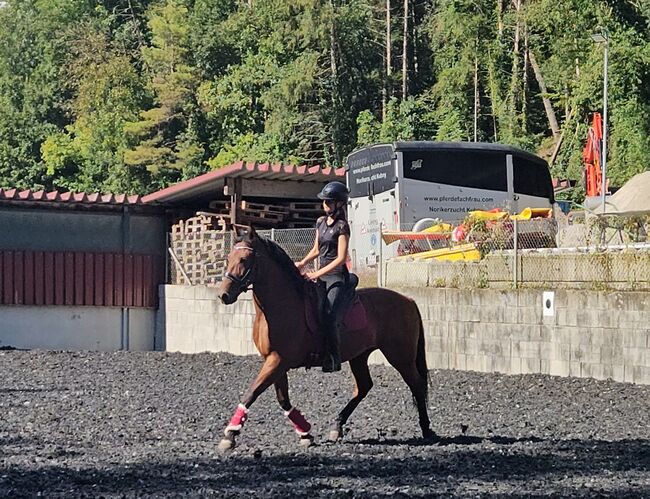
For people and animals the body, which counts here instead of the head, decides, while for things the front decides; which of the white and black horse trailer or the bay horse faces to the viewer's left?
the bay horse

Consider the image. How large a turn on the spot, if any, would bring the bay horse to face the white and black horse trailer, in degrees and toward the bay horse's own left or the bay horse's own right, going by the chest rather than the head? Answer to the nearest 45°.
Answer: approximately 90° to the bay horse's own right

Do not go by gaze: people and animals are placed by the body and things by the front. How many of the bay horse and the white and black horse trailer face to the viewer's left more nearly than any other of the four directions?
1

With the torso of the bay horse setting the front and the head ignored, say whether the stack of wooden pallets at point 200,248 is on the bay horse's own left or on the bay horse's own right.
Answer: on the bay horse's own right

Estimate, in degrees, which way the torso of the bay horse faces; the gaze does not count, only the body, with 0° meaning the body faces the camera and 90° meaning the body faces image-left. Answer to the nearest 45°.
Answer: approximately 90°

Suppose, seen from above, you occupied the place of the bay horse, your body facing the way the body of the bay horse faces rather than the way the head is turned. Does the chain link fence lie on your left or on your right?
on your right
